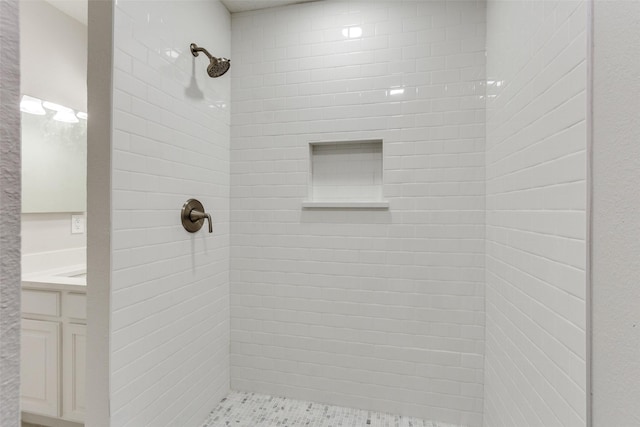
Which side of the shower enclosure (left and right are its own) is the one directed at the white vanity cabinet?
right

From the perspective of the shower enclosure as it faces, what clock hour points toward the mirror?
The mirror is roughly at 3 o'clock from the shower enclosure.

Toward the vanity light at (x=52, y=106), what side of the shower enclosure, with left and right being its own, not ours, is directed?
right

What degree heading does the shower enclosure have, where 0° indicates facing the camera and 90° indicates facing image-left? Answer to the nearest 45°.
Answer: approximately 0°

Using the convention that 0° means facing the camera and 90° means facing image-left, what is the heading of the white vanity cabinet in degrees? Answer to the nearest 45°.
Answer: approximately 45°
